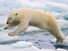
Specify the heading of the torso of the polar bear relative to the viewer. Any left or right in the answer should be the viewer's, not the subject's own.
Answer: facing to the left of the viewer
